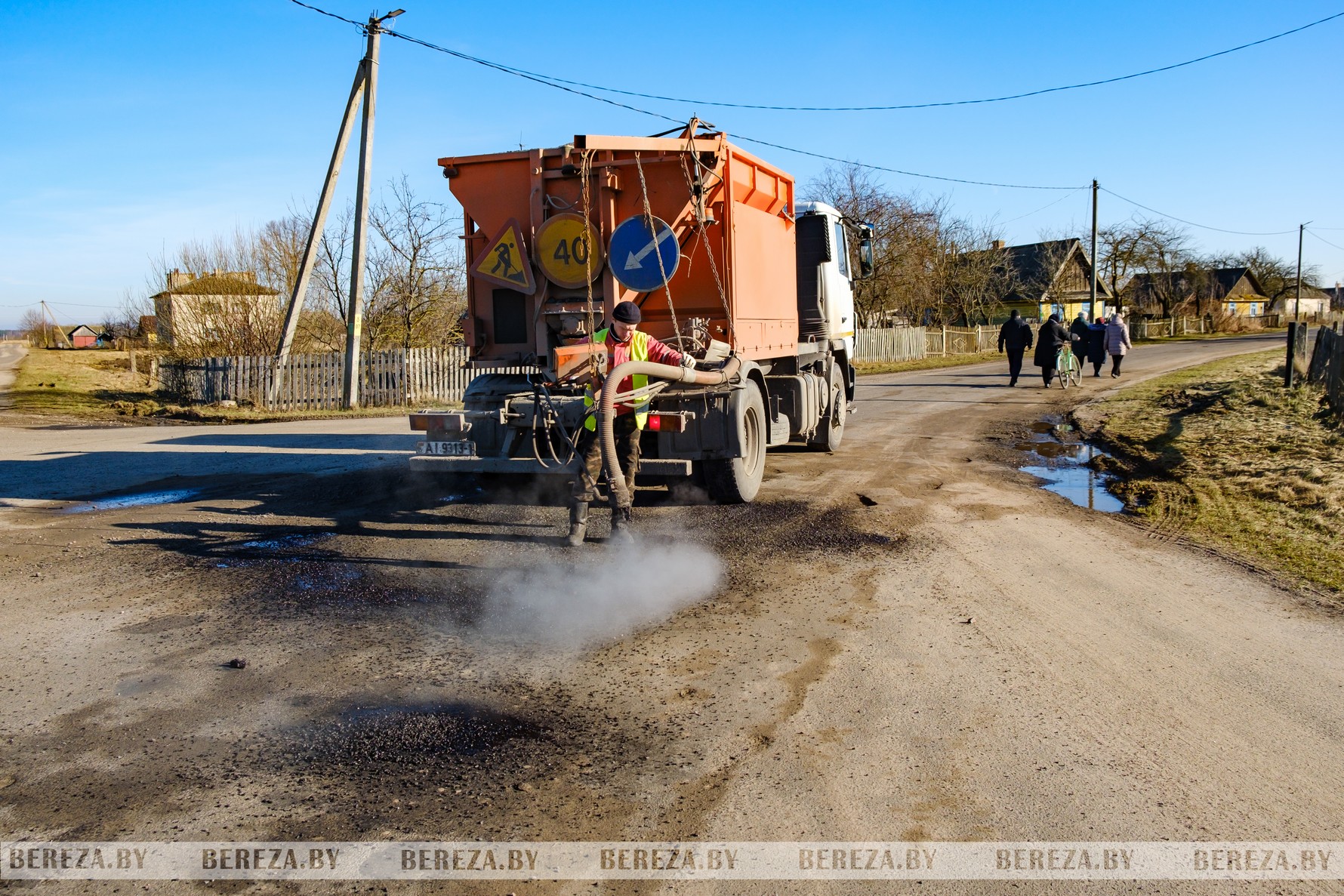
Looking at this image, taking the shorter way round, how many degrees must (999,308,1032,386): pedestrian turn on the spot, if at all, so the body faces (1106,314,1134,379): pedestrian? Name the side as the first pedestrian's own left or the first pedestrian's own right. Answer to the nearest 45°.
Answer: approximately 45° to the first pedestrian's own right

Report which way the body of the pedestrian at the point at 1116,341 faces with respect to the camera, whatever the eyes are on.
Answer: away from the camera

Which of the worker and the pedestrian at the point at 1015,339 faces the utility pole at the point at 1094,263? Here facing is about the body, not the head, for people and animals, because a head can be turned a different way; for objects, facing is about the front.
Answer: the pedestrian

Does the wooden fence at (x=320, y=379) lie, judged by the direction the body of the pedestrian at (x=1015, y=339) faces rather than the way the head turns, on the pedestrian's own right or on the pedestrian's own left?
on the pedestrian's own left

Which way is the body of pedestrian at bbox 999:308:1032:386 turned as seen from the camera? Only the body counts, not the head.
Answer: away from the camera

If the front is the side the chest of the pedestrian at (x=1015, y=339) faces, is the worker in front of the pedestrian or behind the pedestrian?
behind

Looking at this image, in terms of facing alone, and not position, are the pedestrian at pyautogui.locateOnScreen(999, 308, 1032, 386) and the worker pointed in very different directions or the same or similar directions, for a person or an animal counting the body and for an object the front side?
very different directions

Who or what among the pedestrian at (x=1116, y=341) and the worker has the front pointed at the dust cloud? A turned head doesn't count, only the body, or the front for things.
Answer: the worker

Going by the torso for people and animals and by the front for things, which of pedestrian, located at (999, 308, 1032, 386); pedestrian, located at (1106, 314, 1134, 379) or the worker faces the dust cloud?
the worker

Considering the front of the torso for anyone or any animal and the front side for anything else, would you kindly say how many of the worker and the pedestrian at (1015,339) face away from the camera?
1

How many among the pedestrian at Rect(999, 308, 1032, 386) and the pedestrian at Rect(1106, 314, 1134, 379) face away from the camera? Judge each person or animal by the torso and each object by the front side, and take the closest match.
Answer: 2

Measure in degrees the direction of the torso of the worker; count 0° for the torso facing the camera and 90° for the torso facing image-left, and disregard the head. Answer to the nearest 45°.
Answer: approximately 0°

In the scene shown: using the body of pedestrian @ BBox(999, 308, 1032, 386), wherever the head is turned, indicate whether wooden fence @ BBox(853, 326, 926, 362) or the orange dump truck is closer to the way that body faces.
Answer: the wooden fence

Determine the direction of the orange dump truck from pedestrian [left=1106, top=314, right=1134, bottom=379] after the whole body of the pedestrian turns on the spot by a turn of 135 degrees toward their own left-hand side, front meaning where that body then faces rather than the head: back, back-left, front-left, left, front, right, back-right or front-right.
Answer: front-left
